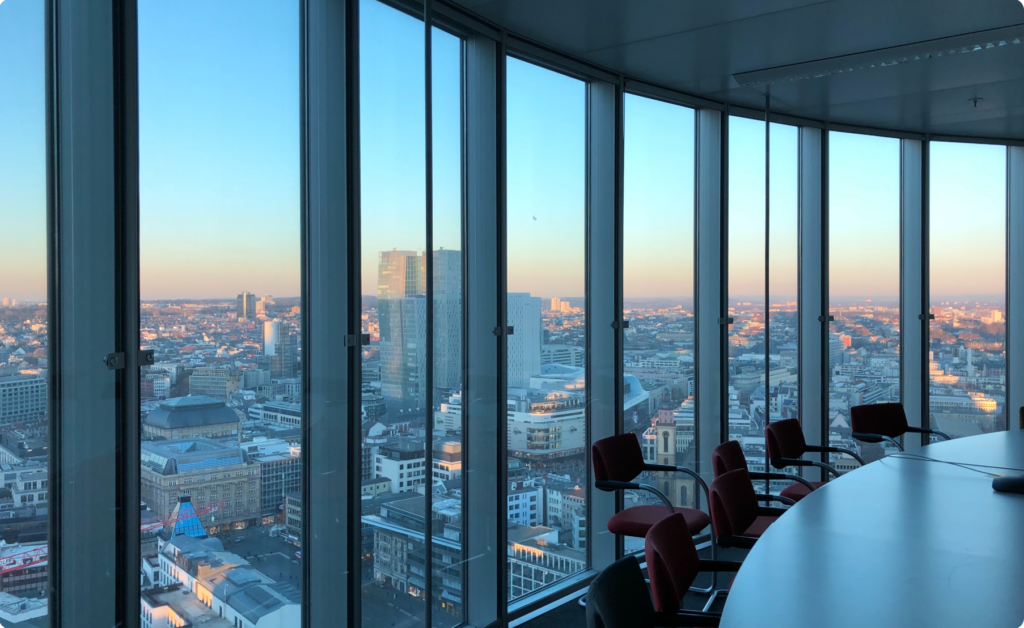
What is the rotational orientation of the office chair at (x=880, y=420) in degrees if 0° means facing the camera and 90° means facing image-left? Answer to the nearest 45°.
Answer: approximately 315°

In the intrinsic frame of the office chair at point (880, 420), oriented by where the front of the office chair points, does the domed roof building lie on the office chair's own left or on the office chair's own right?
on the office chair's own right

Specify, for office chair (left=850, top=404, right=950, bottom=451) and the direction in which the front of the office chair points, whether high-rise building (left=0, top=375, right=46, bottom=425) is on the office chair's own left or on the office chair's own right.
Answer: on the office chair's own right

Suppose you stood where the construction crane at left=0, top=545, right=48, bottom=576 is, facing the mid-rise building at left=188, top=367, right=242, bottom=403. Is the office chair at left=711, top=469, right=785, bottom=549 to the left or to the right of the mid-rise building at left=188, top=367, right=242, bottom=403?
right

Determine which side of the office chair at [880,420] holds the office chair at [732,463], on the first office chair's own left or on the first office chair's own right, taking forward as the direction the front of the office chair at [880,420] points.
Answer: on the first office chair's own right

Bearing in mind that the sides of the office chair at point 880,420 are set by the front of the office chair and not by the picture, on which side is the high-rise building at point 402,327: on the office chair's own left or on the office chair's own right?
on the office chair's own right

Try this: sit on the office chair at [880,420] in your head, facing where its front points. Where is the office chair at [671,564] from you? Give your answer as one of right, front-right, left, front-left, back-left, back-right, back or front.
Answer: front-right

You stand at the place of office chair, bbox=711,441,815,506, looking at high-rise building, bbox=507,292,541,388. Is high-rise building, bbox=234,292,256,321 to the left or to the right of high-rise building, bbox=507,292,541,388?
left

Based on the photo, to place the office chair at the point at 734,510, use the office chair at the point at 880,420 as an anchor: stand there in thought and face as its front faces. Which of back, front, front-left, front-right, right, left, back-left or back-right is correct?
front-right
